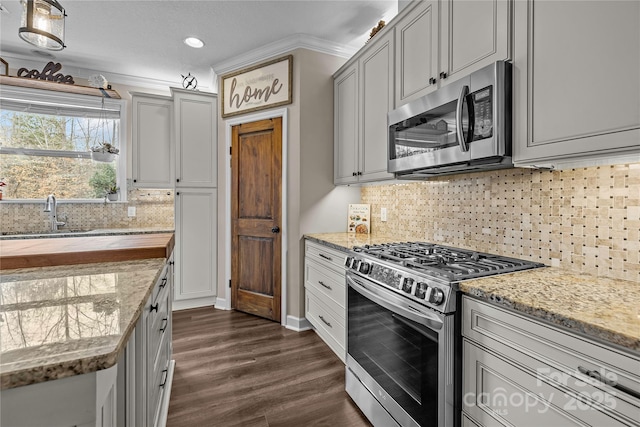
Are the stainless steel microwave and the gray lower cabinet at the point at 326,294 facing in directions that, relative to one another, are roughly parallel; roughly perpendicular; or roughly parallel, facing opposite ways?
roughly parallel

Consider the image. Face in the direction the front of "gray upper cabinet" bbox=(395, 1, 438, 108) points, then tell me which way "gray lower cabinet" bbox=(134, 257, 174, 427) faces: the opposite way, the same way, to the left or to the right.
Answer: the opposite way

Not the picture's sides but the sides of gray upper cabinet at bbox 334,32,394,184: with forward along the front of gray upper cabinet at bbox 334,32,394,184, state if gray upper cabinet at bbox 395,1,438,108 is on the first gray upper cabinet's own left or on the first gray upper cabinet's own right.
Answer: on the first gray upper cabinet's own left

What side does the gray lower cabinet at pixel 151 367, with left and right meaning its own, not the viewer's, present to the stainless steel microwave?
front

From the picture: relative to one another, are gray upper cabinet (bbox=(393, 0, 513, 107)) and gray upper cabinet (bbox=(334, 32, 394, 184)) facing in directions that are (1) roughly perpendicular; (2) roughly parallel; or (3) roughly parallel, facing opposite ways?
roughly parallel

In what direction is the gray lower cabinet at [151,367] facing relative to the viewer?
to the viewer's right

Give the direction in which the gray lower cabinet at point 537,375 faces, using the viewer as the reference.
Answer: facing the viewer and to the left of the viewer

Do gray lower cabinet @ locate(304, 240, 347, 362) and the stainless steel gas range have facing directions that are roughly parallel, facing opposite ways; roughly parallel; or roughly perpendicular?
roughly parallel

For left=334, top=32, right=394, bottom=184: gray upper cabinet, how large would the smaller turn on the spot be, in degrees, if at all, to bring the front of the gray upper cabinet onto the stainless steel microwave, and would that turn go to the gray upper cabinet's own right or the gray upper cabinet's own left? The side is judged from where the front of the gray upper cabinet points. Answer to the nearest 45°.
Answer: approximately 90° to the gray upper cabinet's own left

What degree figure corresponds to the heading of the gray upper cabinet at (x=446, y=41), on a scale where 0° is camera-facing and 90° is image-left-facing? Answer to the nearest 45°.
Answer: approximately 45°

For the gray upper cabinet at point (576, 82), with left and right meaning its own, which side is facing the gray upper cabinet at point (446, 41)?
right
